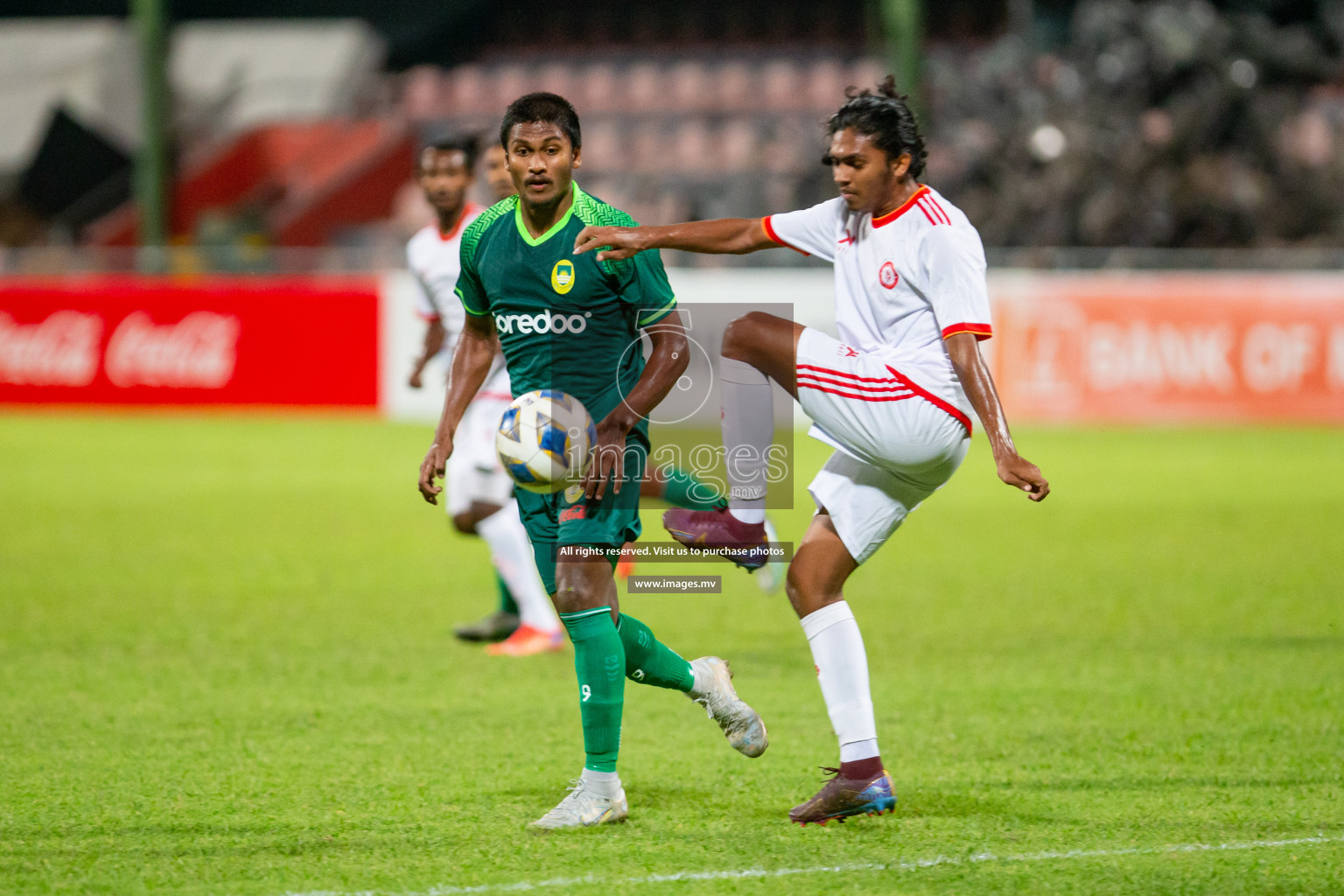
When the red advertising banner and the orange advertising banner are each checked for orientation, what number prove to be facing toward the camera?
2

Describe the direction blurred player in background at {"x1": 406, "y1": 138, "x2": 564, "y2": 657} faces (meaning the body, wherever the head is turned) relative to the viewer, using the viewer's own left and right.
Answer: facing the viewer and to the left of the viewer

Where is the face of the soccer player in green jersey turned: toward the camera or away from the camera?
toward the camera

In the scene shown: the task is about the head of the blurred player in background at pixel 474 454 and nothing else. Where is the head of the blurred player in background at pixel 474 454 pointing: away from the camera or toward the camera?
toward the camera

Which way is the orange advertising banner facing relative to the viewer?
toward the camera

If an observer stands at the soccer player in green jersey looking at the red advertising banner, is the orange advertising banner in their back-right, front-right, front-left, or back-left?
front-right

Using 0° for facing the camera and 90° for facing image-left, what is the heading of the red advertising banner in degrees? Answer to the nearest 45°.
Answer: approximately 0°

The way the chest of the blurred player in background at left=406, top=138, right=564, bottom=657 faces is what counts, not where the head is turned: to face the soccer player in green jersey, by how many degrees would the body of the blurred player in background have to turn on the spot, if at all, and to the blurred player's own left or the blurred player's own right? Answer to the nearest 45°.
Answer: approximately 45° to the blurred player's own left

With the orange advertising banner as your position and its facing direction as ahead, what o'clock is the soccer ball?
The soccer ball is roughly at 12 o'clock from the orange advertising banner.

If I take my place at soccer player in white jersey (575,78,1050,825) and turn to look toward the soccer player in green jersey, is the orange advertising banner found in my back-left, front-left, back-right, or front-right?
back-right

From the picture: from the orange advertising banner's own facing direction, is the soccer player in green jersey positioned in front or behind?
in front

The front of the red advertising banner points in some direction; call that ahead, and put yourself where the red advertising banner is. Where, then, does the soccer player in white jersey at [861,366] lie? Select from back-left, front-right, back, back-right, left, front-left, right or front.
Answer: front

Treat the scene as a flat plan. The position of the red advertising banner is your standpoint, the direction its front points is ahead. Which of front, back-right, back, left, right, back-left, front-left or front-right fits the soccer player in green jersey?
front
